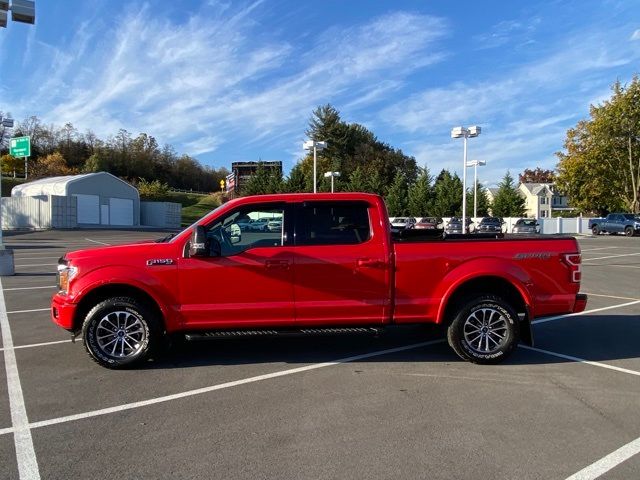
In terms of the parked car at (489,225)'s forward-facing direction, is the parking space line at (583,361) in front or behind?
in front

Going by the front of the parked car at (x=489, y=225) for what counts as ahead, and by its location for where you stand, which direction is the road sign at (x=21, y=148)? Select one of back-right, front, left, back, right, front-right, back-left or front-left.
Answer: front-right

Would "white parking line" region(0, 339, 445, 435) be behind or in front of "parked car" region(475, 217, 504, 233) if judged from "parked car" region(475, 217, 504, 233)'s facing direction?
in front

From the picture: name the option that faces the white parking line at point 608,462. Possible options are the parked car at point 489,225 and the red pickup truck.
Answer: the parked car

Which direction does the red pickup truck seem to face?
to the viewer's left

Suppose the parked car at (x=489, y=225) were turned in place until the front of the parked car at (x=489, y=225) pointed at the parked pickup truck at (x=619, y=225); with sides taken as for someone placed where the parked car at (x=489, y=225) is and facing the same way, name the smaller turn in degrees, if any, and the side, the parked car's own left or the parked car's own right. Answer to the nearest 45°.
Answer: approximately 90° to the parked car's own left

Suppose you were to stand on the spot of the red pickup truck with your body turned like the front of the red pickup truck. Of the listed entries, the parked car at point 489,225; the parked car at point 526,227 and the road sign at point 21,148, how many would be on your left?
0

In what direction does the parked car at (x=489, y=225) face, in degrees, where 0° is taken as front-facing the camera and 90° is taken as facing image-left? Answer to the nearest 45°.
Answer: approximately 0°

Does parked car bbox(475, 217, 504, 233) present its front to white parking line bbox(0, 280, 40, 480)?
yes

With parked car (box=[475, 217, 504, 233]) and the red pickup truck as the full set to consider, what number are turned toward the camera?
1

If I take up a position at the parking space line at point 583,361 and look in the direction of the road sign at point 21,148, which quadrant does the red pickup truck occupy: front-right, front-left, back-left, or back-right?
front-left

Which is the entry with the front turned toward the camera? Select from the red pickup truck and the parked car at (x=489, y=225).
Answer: the parked car
